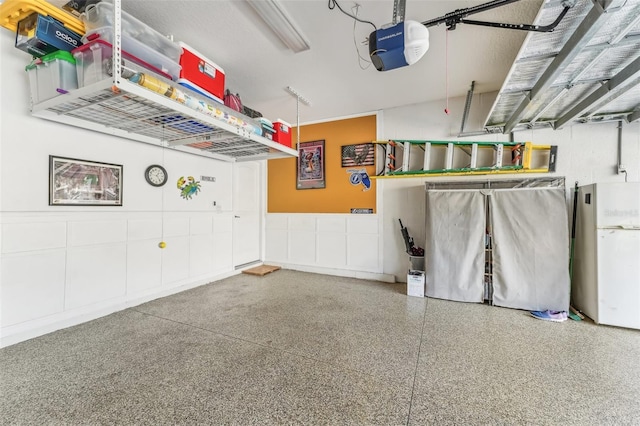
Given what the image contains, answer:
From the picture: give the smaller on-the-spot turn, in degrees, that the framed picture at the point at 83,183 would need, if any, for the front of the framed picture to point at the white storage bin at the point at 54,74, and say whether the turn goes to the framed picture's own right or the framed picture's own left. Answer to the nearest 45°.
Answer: approximately 45° to the framed picture's own right

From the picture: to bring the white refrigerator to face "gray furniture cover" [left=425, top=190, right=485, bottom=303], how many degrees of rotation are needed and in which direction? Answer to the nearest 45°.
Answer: approximately 90° to its right

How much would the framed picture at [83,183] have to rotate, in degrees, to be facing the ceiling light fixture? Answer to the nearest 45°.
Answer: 0° — it already faces it

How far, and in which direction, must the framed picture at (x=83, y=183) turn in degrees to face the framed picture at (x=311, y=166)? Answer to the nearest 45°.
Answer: approximately 45° to its left

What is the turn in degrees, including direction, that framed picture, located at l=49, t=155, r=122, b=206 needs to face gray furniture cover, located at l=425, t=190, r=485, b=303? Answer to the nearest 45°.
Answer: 0° — it already faces it

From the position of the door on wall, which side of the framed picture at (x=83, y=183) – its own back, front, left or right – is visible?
left

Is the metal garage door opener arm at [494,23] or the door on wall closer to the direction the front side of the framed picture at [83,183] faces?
the metal garage door opener arm
